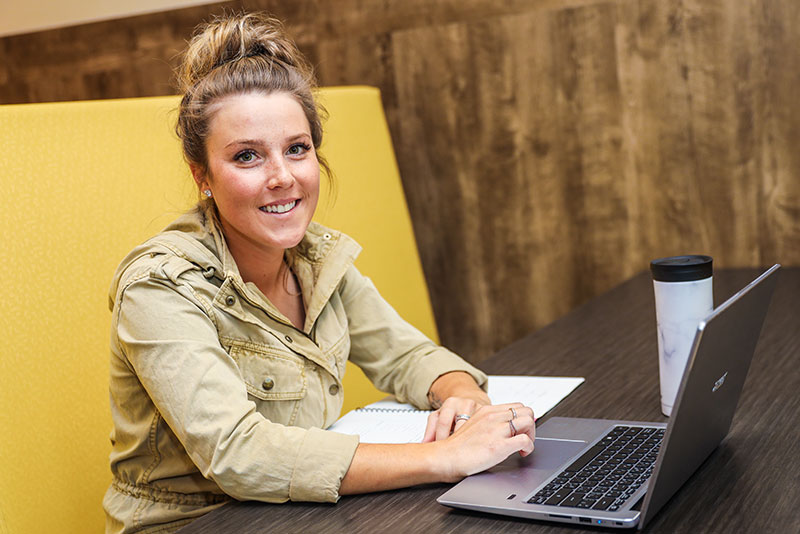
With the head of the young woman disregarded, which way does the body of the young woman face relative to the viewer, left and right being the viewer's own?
facing the viewer and to the right of the viewer
